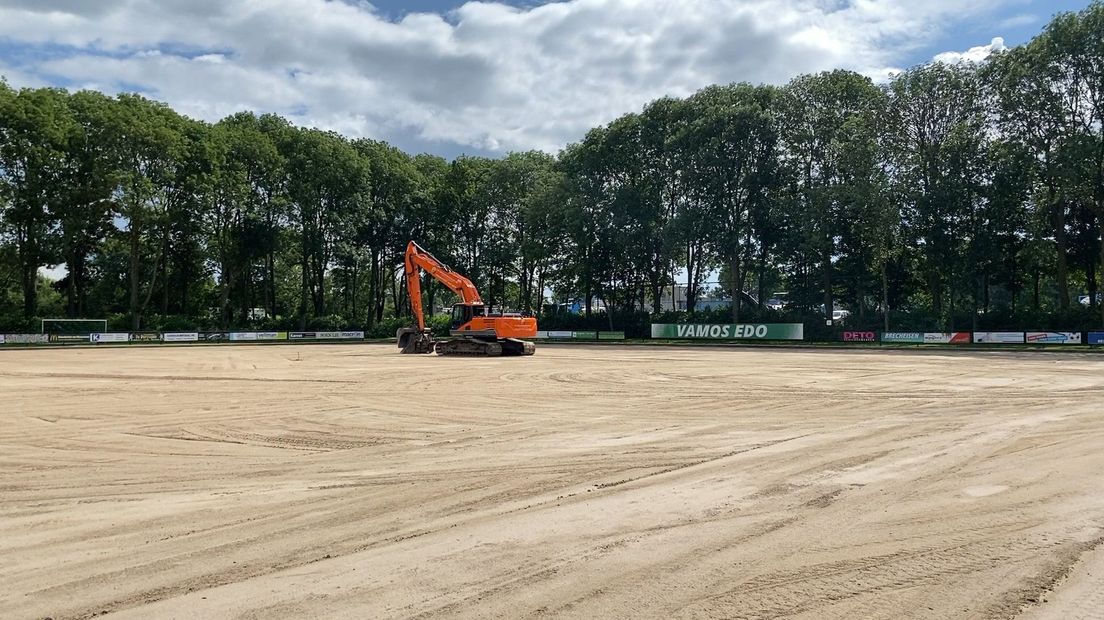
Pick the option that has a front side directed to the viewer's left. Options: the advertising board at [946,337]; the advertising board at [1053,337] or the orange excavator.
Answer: the orange excavator

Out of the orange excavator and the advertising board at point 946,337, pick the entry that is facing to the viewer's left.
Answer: the orange excavator

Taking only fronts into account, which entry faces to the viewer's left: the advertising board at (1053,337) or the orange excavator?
the orange excavator

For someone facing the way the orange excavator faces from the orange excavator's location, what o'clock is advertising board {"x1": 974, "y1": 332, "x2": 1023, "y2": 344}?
The advertising board is roughly at 6 o'clock from the orange excavator.

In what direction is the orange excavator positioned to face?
to the viewer's left

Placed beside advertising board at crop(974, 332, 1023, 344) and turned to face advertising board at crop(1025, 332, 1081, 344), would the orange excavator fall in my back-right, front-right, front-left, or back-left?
back-right

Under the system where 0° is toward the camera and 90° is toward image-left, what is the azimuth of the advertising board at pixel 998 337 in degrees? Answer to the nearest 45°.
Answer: approximately 0°

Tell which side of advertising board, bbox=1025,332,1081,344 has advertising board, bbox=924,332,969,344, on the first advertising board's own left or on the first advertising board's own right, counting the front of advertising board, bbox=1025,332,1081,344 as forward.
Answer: on the first advertising board's own right
